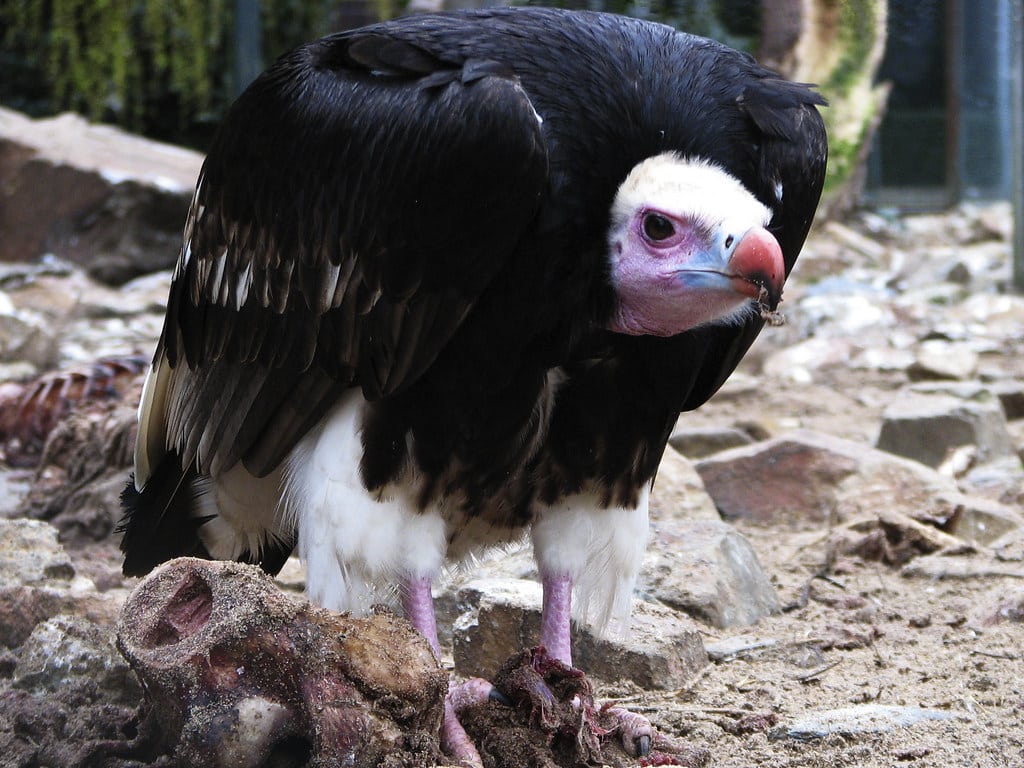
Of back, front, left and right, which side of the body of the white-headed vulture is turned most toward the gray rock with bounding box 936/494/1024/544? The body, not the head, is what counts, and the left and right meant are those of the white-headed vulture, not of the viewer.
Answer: left

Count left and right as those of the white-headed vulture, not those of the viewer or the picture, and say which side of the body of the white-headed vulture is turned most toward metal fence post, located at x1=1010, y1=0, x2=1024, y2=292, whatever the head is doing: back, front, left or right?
left

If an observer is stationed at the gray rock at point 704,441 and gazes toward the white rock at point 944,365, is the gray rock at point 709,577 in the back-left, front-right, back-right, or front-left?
back-right

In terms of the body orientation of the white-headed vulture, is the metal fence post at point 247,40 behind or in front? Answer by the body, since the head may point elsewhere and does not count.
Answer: behind

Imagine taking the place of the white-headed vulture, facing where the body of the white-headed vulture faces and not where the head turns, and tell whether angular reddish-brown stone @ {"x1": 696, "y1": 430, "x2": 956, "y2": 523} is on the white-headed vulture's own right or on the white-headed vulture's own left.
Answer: on the white-headed vulture's own left

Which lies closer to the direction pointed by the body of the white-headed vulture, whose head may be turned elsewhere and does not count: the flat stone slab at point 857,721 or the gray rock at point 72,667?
the flat stone slab

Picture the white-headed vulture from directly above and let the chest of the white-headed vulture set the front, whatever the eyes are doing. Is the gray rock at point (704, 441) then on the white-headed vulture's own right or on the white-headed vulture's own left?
on the white-headed vulture's own left

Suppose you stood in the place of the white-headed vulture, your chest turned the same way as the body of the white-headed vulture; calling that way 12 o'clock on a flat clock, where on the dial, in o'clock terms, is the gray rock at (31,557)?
The gray rock is roughly at 5 o'clock from the white-headed vulture.

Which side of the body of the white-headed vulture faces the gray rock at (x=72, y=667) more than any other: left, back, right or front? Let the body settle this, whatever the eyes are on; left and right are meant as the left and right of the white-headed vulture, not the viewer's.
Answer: right

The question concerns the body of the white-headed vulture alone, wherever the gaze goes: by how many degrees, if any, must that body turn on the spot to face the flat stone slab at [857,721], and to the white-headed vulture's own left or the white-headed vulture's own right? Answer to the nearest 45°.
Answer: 0° — it already faces it

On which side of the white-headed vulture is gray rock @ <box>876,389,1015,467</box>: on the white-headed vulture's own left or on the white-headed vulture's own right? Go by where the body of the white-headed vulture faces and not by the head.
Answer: on the white-headed vulture's own left

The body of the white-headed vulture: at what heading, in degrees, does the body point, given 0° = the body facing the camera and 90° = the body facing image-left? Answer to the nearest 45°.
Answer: approximately 315°
